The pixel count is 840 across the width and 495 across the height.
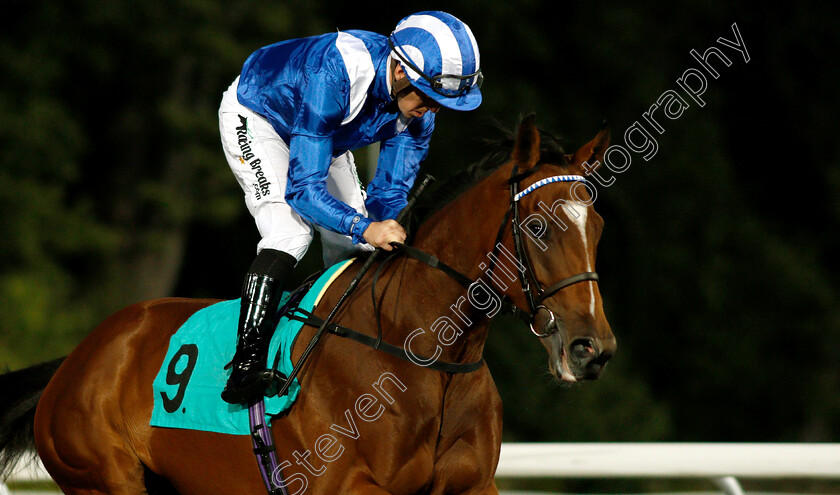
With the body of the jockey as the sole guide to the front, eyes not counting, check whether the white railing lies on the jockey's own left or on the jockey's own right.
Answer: on the jockey's own left

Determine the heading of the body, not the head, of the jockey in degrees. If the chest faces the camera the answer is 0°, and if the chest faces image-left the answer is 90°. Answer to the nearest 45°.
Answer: approximately 315°

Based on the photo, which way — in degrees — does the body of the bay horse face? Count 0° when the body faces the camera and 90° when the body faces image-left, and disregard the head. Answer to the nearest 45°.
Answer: approximately 315°

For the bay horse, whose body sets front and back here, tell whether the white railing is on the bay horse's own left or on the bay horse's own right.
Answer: on the bay horse's own left
